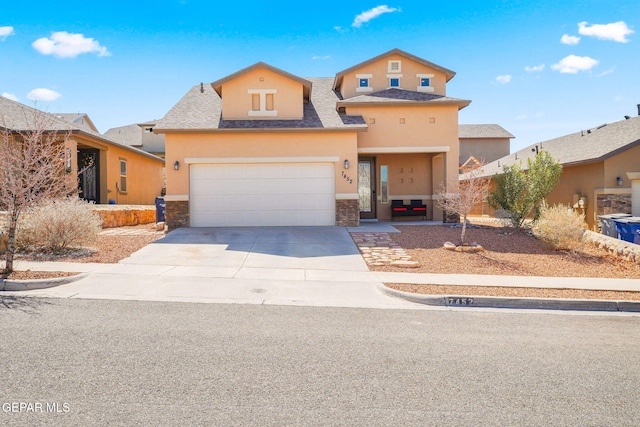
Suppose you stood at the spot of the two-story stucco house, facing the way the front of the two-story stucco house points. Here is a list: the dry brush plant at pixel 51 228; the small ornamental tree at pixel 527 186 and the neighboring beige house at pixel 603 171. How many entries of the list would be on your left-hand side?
2

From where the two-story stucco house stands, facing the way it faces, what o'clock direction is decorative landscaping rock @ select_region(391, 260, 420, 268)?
The decorative landscaping rock is roughly at 11 o'clock from the two-story stucco house.

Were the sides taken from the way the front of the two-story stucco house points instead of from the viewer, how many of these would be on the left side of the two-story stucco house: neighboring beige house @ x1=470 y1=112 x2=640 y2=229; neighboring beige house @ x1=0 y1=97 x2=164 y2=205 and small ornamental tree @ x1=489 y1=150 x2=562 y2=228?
2

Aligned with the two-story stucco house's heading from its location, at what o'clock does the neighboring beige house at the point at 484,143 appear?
The neighboring beige house is roughly at 7 o'clock from the two-story stucco house.

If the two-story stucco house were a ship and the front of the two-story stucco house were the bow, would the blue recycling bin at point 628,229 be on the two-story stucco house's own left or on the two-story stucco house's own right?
on the two-story stucco house's own left

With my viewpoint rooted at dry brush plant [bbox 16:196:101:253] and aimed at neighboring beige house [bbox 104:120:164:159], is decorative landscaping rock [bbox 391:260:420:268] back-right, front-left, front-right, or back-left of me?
back-right

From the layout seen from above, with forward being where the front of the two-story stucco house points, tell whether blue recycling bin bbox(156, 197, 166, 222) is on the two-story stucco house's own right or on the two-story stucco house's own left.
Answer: on the two-story stucco house's own right

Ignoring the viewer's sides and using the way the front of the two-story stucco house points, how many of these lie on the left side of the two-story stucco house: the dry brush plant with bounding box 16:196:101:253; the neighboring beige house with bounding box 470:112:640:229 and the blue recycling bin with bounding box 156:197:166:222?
1

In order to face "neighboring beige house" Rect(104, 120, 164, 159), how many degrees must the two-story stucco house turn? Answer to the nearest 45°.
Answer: approximately 135° to its right

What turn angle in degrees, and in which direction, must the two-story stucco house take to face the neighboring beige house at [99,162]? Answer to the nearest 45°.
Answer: approximately 135° to its right

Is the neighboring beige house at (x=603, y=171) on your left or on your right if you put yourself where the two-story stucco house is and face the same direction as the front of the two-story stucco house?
on your left

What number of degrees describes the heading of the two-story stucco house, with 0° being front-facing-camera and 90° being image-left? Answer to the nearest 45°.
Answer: approximately 0°

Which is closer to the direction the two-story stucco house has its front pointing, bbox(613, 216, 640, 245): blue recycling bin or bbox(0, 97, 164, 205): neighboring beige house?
the blue recycling bin

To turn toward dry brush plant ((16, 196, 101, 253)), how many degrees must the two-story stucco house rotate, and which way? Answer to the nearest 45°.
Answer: approximately 45° to its right

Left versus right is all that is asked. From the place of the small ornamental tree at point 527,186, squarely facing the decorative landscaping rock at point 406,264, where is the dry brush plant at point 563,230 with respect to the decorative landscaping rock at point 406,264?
left

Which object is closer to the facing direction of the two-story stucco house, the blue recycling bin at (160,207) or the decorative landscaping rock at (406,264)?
the decorative landscaping rock

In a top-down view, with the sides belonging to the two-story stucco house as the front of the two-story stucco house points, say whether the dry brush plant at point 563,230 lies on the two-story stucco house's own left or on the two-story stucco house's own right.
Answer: on the two-story stucco house's own left
